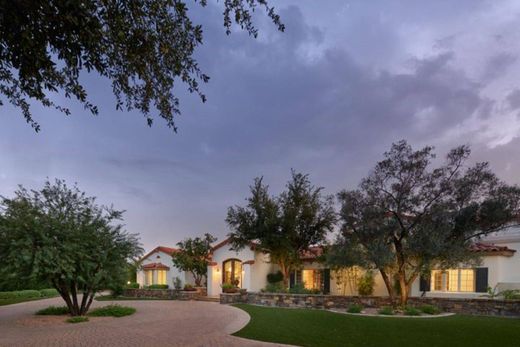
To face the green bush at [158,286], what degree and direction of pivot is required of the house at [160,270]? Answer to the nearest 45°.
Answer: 0° — it already faces it

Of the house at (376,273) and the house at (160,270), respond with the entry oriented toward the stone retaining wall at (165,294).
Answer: the house at (160,270)

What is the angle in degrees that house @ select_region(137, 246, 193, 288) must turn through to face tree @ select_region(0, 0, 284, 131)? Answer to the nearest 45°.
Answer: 0° — it already faces it

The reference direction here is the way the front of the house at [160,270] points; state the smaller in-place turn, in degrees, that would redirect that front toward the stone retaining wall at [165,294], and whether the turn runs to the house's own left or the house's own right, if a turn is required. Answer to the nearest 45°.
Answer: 0° — it already faces it

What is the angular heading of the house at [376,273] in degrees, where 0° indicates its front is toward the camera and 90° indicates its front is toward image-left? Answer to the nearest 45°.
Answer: approximately 0°

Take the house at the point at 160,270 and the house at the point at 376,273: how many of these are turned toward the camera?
2

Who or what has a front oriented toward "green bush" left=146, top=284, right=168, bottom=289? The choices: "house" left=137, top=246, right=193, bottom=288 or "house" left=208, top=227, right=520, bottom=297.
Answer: "house" left=137, top=246, right=193, bottom=288

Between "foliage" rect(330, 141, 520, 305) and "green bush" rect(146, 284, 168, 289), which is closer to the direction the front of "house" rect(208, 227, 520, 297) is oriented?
the foliage
